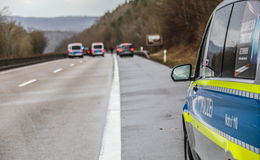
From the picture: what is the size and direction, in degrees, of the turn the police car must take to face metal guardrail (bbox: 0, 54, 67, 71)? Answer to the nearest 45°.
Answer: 0° — it already faces it

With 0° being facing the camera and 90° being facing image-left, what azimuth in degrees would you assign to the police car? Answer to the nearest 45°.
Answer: approximately 135°
